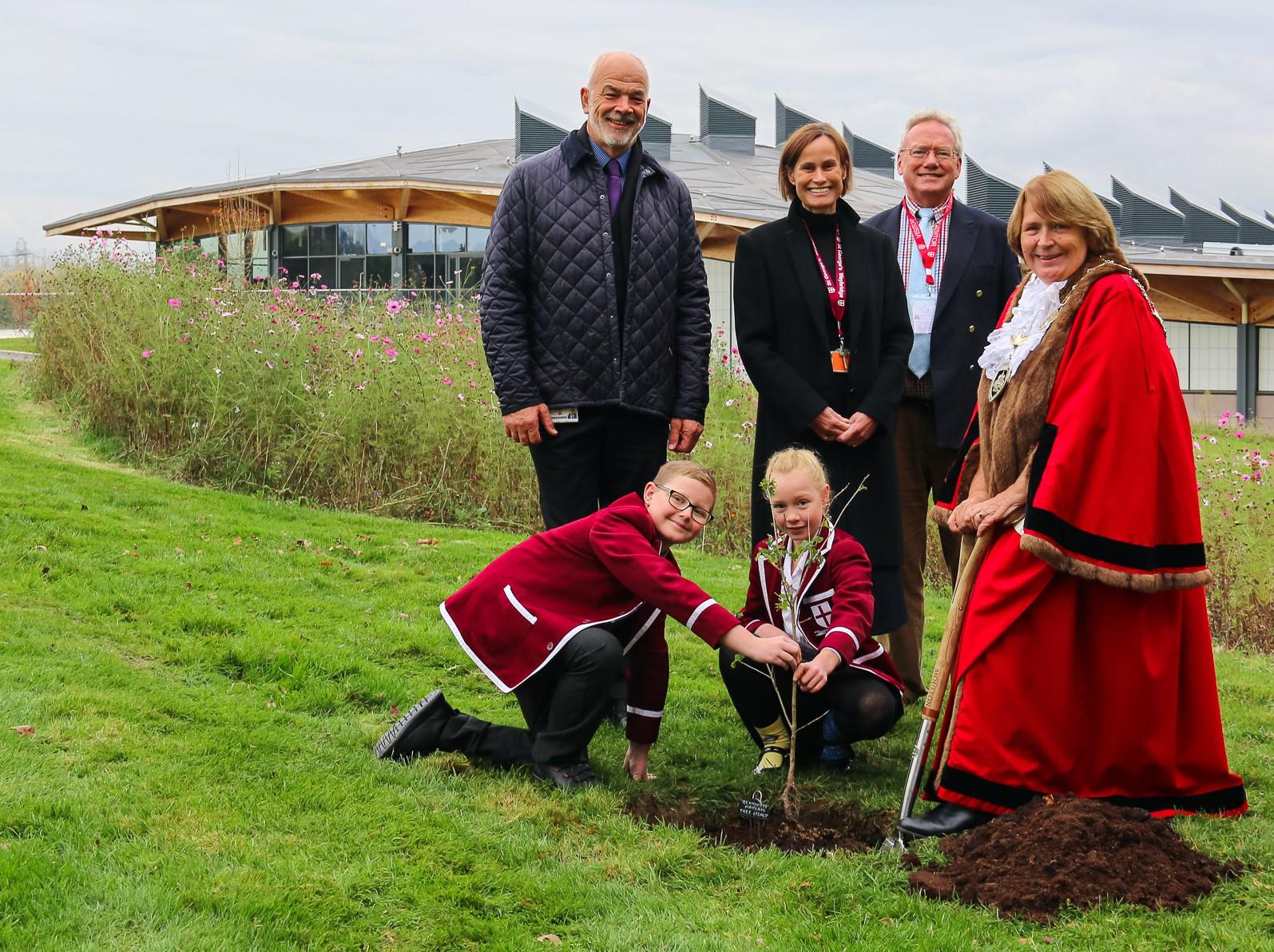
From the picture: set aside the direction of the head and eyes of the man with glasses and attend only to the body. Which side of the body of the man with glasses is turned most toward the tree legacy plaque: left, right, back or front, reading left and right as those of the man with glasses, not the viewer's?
front

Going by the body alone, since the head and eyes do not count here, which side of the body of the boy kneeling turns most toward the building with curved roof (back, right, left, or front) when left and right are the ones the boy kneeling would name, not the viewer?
left

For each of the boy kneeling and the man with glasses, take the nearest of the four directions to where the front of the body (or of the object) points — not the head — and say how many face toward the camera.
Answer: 1

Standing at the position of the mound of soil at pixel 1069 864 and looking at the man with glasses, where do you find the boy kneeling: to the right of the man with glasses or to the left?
left

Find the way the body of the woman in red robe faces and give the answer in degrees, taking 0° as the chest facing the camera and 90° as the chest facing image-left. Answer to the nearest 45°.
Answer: approximately 45°

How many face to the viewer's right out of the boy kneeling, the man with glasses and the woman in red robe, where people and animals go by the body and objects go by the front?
1

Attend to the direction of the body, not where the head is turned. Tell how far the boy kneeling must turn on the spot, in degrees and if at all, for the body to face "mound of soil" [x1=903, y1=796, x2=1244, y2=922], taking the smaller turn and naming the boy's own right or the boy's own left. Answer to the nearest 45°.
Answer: approximately 45° to the boy's own right

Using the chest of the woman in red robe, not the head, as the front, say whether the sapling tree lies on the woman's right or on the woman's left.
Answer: on the woman's right

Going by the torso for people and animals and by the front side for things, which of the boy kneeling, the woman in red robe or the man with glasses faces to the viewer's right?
the boy kneeling

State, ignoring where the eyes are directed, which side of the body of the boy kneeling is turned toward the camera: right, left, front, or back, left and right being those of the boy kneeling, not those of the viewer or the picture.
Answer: right
